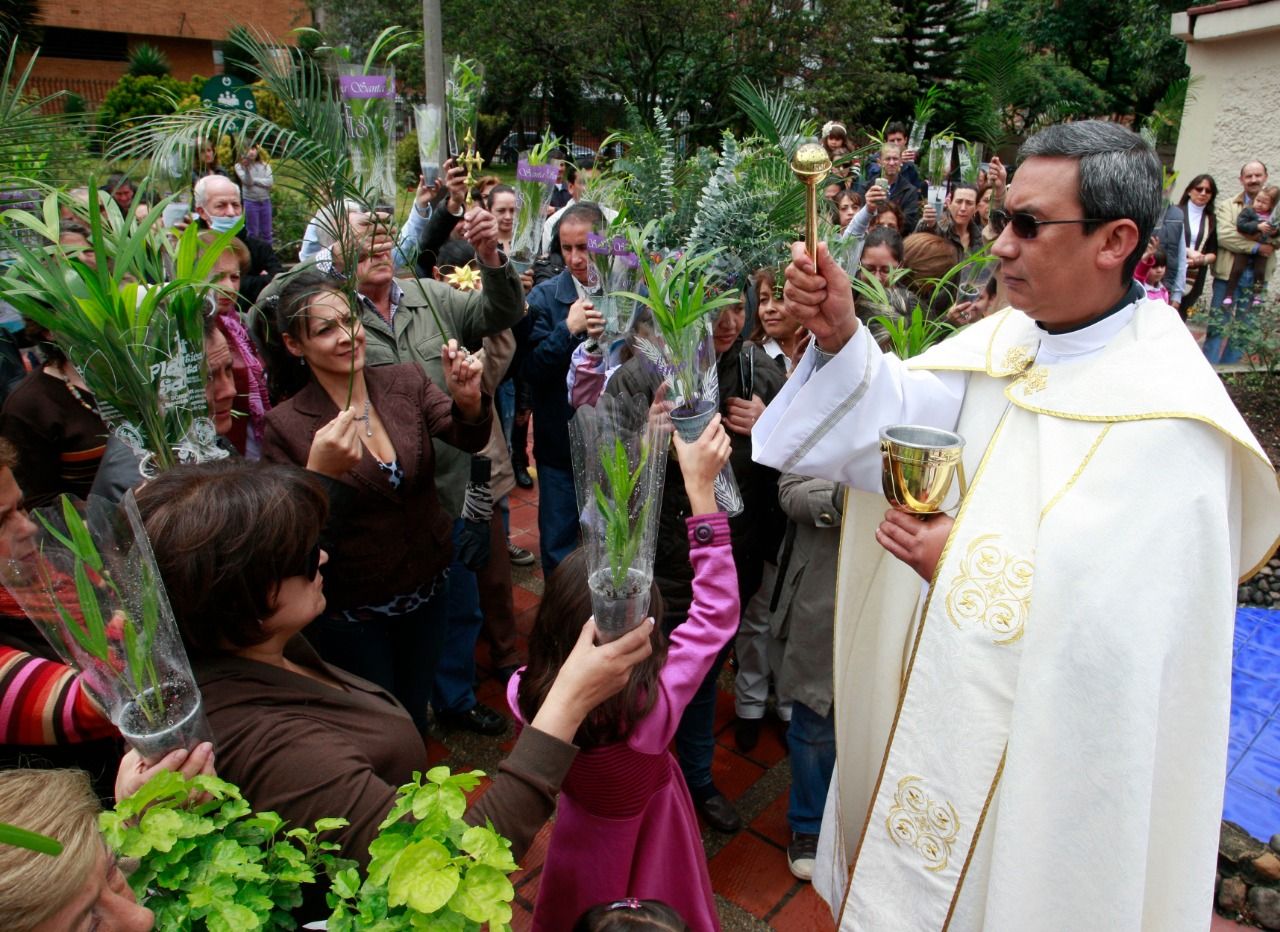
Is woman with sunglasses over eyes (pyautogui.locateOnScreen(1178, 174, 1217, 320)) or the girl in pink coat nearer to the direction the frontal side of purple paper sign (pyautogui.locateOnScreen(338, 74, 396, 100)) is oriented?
the girl in pink coat

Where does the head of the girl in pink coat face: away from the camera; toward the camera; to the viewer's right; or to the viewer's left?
away from the camera

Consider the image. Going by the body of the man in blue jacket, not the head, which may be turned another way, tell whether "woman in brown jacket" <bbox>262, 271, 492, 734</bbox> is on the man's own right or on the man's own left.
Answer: on the man's own right

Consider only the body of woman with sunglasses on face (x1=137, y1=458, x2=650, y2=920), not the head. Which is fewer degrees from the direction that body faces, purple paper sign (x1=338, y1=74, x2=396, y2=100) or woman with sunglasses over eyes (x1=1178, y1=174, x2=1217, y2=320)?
the woman with sunglasses over eyes

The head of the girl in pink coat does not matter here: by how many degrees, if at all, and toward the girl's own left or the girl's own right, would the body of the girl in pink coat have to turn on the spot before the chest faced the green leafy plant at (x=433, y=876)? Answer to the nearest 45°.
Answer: approximately 180°

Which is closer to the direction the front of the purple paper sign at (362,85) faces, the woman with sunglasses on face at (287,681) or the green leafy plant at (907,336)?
the woman with sunglasses on face

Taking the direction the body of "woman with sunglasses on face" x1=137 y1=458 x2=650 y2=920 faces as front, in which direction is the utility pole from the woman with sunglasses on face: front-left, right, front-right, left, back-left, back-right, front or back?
left

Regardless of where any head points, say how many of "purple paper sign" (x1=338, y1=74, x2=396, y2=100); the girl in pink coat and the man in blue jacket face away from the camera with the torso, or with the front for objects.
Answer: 1

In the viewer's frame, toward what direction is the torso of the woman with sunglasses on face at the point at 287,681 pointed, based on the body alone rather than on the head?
to the viewer's right

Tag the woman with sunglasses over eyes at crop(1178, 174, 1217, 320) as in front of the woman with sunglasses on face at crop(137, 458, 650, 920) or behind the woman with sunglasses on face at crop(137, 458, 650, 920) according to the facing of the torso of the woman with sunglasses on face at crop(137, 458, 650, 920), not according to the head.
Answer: in front

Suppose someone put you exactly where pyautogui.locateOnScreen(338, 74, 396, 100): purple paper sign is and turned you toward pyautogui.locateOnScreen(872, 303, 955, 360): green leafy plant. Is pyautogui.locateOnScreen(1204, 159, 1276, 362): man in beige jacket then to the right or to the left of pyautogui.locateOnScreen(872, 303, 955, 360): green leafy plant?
left

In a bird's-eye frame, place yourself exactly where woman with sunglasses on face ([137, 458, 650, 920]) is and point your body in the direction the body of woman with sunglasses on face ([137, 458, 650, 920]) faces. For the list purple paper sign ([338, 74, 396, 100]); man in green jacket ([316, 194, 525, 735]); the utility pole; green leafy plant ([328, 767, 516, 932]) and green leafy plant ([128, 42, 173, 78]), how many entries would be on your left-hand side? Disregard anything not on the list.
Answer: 4

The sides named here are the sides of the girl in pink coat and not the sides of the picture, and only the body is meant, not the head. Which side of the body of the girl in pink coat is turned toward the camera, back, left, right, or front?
back
